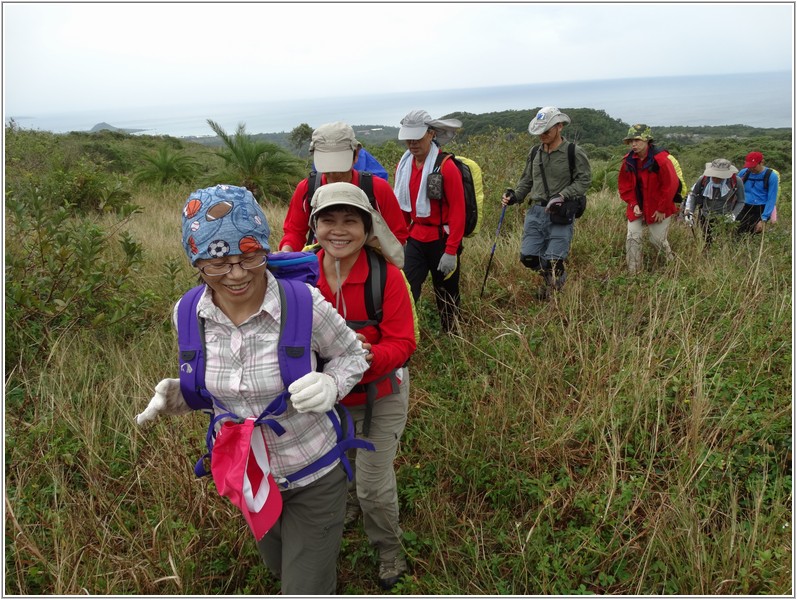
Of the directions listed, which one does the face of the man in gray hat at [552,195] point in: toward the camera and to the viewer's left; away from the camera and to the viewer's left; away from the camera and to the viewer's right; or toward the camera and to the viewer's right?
toward the camera and to the viewer's left

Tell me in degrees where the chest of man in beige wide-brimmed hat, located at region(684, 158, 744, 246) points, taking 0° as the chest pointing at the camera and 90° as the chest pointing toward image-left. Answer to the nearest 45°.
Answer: approximately 0°

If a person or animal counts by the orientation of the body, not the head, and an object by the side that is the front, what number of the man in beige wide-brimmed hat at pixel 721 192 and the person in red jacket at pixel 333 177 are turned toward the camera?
2

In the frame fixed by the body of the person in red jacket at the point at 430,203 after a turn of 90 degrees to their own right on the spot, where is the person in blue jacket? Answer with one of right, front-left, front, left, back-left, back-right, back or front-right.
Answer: right

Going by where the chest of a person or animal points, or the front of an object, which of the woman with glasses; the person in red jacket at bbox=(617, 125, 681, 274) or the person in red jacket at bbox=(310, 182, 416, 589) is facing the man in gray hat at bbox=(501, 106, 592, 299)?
the person in red jacket at bbox=(617, 125, 681, 274)

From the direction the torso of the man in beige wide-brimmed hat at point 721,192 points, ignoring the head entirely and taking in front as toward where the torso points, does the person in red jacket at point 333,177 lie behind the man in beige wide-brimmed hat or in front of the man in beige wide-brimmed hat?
in front

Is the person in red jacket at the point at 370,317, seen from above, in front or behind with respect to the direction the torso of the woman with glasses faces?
behind

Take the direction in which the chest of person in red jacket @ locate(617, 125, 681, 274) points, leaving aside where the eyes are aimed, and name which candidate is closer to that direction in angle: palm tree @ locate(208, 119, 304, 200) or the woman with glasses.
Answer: the woman with glasses

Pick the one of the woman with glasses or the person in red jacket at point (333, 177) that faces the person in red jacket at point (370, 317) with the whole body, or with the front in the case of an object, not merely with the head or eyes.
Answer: the person in red jacket at point (333, 177)

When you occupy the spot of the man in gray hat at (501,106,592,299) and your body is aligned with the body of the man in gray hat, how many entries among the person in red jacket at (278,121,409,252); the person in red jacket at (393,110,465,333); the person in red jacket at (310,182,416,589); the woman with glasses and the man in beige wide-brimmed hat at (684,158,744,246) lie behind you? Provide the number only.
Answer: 1

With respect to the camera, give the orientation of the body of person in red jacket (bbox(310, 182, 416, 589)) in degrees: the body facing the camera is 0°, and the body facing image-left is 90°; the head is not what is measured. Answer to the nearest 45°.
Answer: approximately 45°
